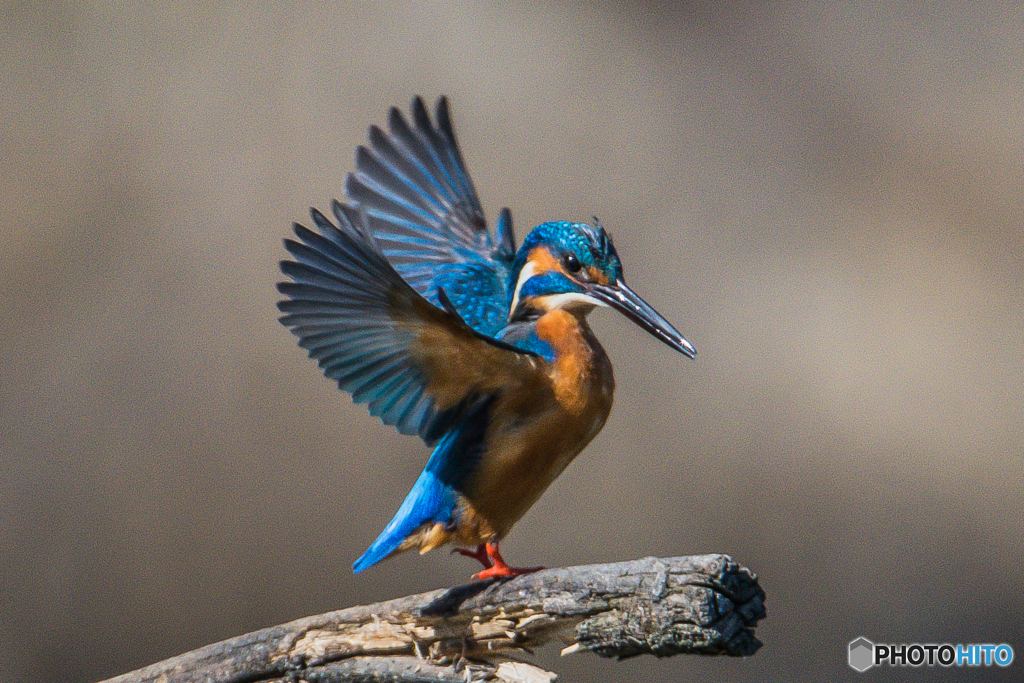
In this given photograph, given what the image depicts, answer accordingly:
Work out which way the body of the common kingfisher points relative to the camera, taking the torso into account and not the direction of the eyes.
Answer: to the viewer's right
